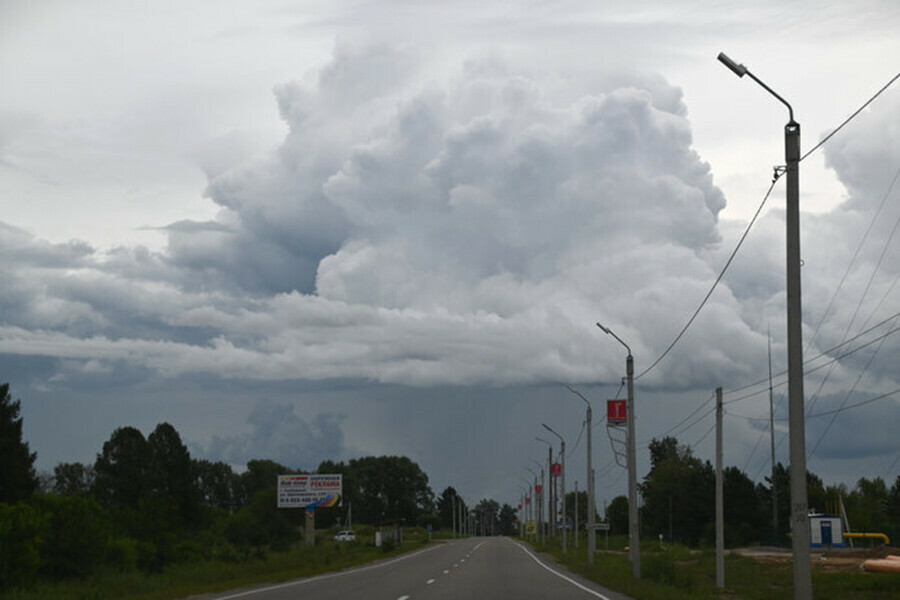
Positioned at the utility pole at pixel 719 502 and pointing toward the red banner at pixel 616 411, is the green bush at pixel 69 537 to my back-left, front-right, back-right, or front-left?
front-left

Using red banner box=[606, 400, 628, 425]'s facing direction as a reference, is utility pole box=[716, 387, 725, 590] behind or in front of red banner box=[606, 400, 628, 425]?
in front

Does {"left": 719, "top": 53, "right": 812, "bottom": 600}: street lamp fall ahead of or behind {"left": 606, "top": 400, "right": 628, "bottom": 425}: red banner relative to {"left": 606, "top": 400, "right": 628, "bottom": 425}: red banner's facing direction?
ahead

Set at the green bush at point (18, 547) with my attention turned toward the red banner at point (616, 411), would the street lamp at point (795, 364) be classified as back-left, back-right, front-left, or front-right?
front-right

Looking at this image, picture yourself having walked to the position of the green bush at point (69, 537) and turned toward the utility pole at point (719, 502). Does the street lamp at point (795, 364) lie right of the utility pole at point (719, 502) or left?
right

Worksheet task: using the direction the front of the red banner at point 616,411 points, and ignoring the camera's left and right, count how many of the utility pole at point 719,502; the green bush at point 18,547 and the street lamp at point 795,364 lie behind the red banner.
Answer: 0

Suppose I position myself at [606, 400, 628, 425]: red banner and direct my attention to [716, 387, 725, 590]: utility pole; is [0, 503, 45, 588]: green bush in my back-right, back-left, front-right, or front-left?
front-right

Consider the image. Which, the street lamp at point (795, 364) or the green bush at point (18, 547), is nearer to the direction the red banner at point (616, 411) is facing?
the street lamp

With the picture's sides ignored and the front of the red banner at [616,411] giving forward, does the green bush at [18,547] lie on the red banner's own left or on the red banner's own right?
on the red banner's own right

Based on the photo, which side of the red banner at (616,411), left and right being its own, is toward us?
front

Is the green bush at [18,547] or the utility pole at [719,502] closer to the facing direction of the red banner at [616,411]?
the utility pole

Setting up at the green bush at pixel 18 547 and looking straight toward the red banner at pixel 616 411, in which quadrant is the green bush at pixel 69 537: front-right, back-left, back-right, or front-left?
front-left

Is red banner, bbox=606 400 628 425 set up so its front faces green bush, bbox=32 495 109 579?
no

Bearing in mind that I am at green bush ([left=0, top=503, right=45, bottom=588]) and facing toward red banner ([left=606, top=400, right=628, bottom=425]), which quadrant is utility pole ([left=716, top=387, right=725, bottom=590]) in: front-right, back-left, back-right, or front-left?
front-right
